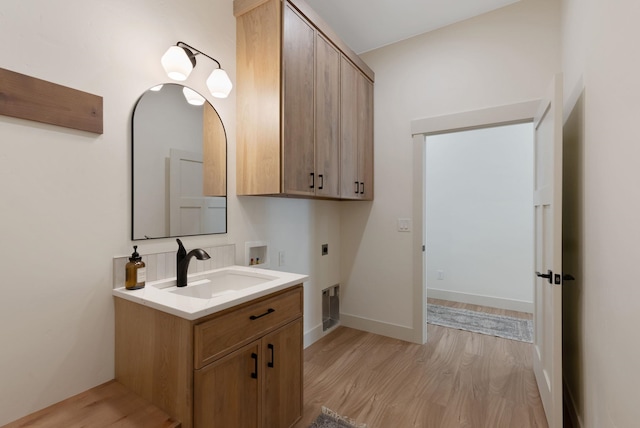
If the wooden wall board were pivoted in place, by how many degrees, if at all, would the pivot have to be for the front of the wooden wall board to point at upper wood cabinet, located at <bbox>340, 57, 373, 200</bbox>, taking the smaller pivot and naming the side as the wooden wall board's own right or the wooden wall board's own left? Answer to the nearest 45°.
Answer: approximately 45° to the wooden wall board's own left

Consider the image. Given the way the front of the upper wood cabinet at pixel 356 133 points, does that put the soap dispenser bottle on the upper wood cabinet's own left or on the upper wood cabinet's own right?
on the upper wood cabinet's own right

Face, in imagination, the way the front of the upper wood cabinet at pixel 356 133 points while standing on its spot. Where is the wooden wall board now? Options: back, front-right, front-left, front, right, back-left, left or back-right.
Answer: right

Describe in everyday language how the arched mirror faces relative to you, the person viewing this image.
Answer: facing the viewer and to the right of the viewer

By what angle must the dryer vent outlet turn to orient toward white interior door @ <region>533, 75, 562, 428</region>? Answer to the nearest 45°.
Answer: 0° — it already faces it

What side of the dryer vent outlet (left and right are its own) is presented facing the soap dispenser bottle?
right

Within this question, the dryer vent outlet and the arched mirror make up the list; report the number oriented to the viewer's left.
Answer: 0

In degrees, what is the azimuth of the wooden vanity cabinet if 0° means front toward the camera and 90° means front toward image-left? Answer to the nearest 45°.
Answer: approximately 315°
